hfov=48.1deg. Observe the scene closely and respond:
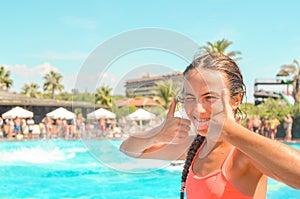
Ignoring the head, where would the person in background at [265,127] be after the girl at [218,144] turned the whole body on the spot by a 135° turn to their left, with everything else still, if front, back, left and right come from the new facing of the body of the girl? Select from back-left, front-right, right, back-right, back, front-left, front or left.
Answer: left

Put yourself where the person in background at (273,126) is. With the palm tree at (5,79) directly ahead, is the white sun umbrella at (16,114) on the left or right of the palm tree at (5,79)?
left

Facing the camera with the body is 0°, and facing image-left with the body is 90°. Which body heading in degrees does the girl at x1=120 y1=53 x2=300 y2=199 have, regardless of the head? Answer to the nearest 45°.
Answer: approximately 45°

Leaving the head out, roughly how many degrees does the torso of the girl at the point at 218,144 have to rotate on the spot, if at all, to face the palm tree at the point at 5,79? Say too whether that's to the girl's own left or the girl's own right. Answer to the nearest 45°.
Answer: approximately 90° to the girl's own right

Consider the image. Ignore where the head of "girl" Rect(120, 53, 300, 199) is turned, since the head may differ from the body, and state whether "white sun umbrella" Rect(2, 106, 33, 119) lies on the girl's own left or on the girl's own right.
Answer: on the girl's own right

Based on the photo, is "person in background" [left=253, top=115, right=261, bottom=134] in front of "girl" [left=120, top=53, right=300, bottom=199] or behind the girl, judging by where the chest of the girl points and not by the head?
behind

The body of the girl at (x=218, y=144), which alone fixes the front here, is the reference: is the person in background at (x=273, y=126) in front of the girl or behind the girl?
behind
